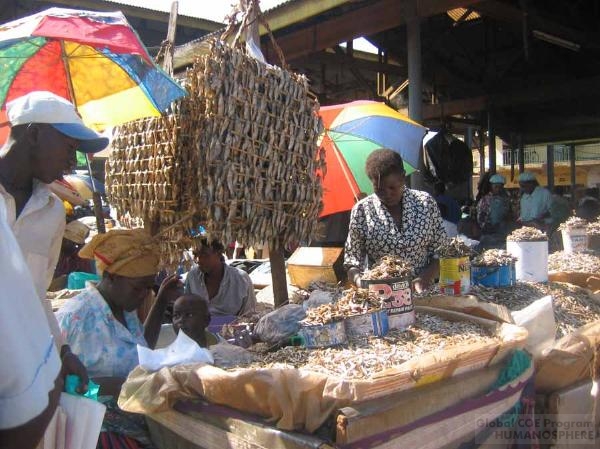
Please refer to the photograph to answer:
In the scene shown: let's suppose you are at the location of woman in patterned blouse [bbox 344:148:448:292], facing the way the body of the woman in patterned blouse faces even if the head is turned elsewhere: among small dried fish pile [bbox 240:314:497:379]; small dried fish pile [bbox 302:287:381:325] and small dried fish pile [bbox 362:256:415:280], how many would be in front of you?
3

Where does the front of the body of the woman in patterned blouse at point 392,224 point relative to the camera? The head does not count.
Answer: toward the camera

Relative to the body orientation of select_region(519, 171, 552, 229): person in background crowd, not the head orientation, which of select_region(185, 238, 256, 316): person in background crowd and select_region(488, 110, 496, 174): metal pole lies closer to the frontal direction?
the person in background crowd

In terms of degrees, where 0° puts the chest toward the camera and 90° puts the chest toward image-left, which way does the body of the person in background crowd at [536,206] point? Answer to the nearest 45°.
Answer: approximately 45°

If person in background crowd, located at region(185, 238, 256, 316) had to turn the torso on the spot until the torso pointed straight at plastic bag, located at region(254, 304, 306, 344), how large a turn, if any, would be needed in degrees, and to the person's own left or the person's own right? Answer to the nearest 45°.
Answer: approximately 45° to the person's own left

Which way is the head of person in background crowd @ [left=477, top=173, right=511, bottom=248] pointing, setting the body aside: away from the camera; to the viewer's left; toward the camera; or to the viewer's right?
toward the camera

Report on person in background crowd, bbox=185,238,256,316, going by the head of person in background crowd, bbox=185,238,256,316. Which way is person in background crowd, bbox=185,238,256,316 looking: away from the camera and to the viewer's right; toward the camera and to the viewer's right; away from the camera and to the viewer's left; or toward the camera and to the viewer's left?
toward the camera and to the viewer's left

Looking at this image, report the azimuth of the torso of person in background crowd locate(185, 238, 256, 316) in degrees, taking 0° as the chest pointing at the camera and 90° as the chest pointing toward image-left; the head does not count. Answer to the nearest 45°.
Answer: approximately 45°

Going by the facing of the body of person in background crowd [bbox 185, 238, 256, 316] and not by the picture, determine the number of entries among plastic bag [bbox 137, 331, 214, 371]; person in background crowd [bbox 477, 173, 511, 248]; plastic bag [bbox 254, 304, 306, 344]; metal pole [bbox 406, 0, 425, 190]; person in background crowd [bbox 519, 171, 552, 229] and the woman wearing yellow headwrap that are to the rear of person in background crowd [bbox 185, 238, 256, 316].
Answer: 3

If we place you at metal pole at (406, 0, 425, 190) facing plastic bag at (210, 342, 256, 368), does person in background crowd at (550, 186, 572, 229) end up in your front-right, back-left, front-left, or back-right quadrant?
back-left

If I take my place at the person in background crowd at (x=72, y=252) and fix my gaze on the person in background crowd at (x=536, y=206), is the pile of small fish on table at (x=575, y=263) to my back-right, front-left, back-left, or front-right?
front-right

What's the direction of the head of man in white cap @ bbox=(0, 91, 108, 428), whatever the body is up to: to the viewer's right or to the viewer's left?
to the viewer's right

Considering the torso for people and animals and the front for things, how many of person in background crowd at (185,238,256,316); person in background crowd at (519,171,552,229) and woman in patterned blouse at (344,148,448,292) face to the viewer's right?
0
